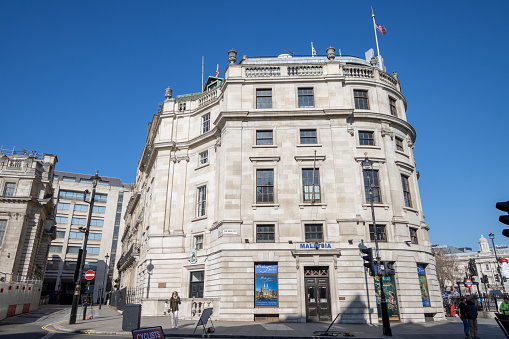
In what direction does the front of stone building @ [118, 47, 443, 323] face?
toward the camera

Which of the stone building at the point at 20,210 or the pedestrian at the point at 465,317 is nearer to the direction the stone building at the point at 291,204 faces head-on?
the pedestrian

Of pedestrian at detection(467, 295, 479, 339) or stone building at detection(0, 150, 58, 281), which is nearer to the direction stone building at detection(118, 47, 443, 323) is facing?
the pedestrian

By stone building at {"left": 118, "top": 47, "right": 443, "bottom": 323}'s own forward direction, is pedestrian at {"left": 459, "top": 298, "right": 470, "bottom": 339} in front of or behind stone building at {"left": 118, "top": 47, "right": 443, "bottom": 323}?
in front

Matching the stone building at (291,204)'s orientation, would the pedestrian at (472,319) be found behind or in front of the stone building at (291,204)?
in front

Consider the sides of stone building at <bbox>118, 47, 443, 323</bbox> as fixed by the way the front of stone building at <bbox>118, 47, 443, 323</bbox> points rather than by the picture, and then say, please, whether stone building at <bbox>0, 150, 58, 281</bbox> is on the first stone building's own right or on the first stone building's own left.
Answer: on the first stone building's own right
